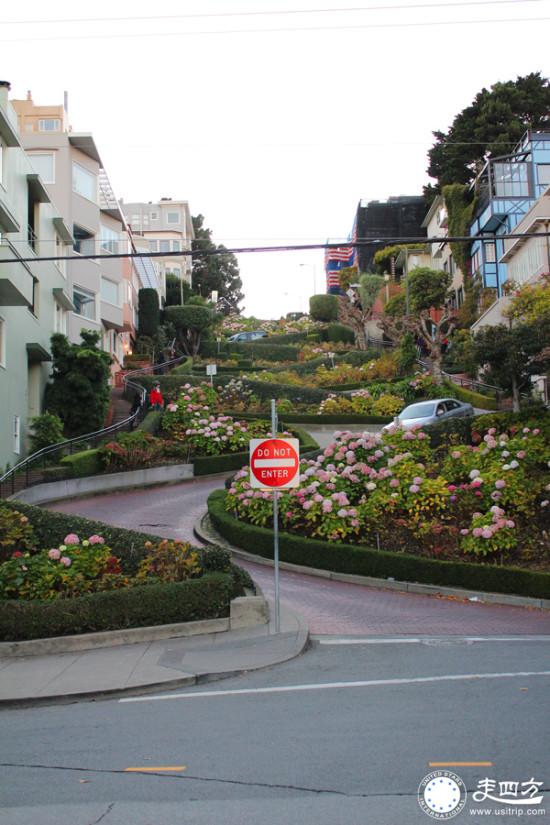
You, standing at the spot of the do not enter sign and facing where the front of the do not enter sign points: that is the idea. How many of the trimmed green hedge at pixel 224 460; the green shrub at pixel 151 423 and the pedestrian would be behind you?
3

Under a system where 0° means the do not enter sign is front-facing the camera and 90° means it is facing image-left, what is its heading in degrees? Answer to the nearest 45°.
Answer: approximately 0°

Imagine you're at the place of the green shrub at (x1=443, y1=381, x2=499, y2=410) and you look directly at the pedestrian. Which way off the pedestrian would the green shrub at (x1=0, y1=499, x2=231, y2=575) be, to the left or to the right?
left

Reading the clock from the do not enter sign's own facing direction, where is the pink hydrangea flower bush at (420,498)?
The pink hydrangea flower bush is roughly at 7 o'clock from the do not enter sign.

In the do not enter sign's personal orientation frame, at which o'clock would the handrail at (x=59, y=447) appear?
The handrail is roughly at 5 o'clock from the do not enter sign.

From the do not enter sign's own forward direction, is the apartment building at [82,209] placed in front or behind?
behind

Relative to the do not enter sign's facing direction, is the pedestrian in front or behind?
behind

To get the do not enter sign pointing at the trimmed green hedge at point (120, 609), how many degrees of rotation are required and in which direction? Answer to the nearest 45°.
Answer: approximately 90° to its right

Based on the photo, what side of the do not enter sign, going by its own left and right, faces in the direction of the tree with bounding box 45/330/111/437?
back

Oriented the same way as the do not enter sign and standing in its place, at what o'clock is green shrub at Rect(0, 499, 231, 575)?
The green shrub is roughly at 4 o'clock from the do not enter sign.
